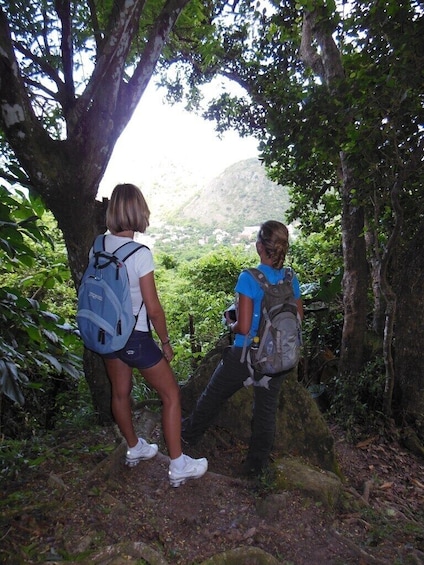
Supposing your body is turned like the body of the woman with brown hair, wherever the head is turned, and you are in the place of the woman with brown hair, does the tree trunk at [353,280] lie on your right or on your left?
on your right

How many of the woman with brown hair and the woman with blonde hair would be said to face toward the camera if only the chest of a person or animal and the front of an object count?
0

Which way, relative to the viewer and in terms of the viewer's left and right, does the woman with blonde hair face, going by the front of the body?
facing away from the viewer and to the right of the viewer

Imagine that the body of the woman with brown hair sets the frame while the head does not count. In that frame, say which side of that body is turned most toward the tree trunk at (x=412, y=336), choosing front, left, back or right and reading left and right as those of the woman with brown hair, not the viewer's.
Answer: right

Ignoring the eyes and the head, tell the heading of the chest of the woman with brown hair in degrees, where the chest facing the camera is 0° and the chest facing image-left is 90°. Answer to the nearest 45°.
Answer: approximately 135°

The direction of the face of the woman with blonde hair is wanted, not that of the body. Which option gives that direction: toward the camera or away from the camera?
away from the camera

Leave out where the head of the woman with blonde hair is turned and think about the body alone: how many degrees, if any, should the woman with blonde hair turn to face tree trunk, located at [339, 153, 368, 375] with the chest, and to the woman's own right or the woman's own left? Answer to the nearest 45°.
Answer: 0° — they already face it
